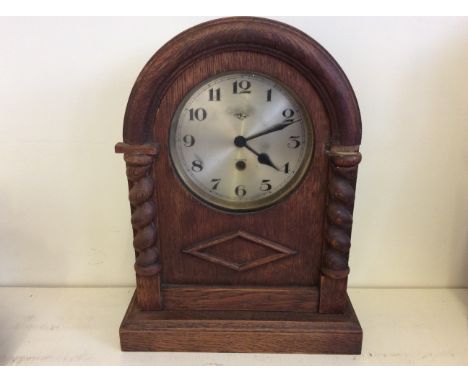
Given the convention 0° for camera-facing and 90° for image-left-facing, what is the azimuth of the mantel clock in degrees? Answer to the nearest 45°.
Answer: approximately 0°
